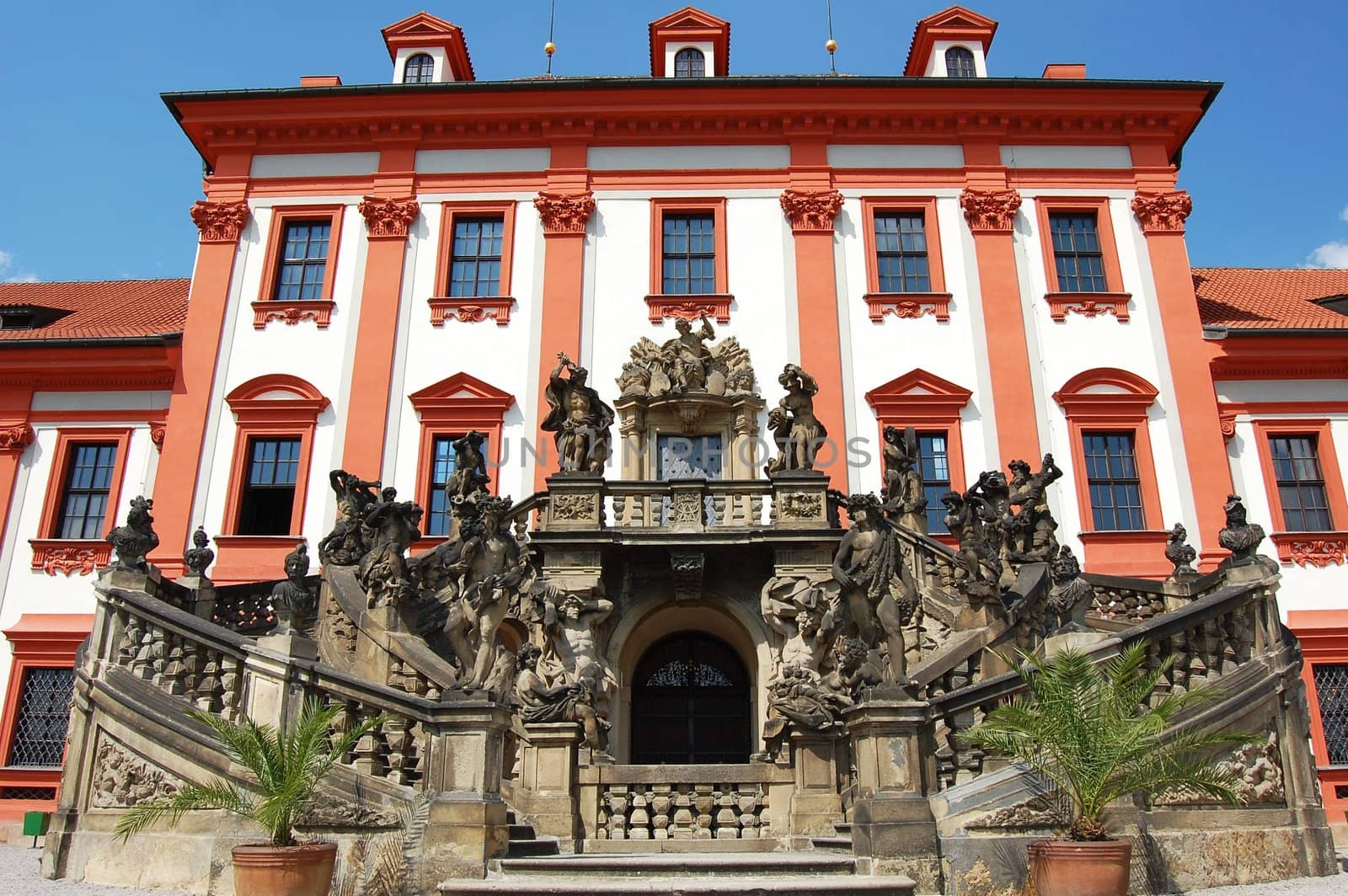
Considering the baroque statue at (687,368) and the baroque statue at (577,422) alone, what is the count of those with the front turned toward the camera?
2

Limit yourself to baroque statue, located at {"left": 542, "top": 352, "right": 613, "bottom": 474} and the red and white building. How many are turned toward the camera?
2

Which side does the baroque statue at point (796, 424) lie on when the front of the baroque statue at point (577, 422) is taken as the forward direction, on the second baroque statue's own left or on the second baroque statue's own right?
on the second baroque statue's own left

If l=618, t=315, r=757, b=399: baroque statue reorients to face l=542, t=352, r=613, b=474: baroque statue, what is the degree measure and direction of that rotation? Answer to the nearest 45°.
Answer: approximately 45° to its right

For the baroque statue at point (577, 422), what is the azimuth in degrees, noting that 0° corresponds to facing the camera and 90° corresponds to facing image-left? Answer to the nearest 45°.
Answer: approximately 0°

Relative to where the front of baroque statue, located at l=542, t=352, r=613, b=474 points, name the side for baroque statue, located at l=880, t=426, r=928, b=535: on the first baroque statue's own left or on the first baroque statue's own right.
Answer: on the first baroque statue's own left

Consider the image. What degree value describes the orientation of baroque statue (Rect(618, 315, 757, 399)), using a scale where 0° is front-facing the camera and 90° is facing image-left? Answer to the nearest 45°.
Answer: approximately 0°

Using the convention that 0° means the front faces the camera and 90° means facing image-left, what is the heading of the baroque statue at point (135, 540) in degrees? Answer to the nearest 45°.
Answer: approximately 315°

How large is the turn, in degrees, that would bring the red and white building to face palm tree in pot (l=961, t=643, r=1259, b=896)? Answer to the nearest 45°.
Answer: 0° — it already faces it

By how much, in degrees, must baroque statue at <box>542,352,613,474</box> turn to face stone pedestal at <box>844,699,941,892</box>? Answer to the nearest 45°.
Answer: approximately 45° to its left

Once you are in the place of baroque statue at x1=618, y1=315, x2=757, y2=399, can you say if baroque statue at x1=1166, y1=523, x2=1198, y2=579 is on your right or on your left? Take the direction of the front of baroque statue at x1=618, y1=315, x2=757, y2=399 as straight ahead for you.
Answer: on your left
